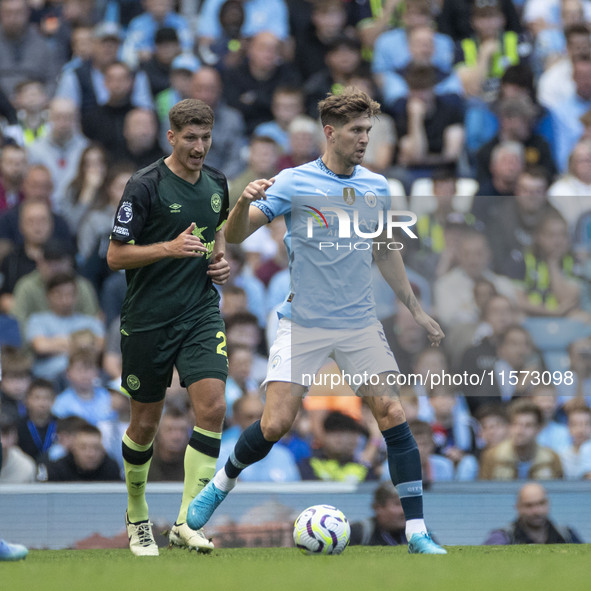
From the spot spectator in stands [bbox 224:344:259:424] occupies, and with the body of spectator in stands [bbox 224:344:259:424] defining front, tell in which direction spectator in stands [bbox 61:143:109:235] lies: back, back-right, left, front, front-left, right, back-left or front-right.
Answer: back-right

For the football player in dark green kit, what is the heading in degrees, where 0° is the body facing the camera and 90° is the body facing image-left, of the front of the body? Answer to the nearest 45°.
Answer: approximately 315°

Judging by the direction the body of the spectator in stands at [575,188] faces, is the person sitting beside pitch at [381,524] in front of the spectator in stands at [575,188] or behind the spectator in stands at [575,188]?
in front

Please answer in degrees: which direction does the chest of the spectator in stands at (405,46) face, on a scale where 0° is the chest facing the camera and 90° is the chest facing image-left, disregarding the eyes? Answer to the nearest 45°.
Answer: approximately 0°
